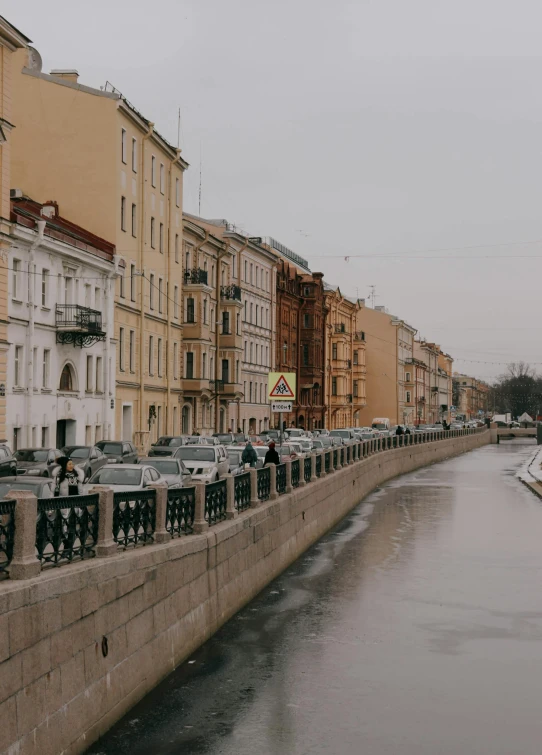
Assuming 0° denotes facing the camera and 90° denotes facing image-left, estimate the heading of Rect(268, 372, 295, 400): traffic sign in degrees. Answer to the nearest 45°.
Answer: approximately 0°

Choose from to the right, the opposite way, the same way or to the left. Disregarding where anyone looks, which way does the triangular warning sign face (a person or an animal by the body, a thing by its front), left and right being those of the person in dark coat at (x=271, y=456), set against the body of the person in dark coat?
the opposite way

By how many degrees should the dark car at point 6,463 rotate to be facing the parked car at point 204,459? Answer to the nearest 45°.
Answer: approximately 90° to its left

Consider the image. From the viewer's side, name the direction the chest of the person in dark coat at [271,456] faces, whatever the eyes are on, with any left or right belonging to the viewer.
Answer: facing away from the viewer

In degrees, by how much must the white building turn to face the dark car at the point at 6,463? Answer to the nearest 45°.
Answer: approximately 45° to its right
